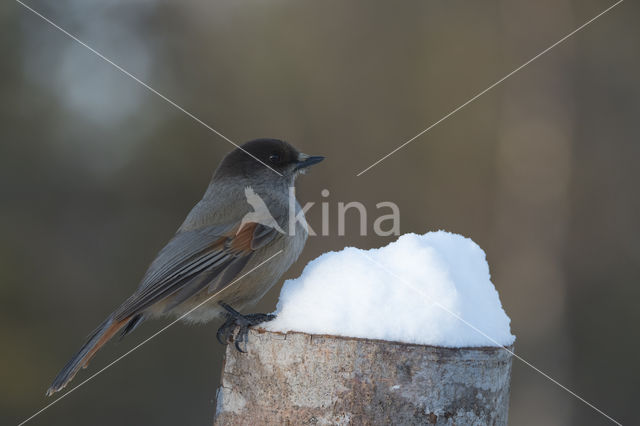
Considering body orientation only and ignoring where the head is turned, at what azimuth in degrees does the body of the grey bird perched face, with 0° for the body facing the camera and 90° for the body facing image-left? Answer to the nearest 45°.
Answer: approximately 270°
